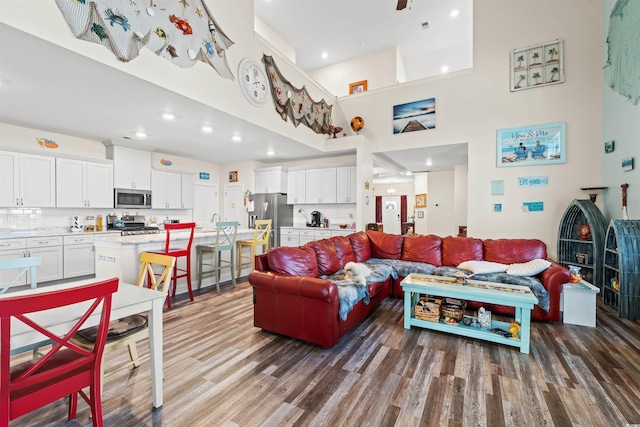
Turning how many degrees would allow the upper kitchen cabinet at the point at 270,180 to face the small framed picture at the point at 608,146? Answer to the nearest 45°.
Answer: approximately 90° to its left

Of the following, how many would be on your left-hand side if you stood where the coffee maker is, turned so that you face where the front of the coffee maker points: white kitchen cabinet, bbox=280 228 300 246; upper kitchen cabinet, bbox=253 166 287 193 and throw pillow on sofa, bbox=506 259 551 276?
1

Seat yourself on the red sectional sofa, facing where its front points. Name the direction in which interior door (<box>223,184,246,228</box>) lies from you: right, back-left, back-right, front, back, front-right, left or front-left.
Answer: back

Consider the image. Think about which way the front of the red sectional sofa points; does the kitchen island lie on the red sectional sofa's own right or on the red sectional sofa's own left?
on the red sectional sofa's own right
